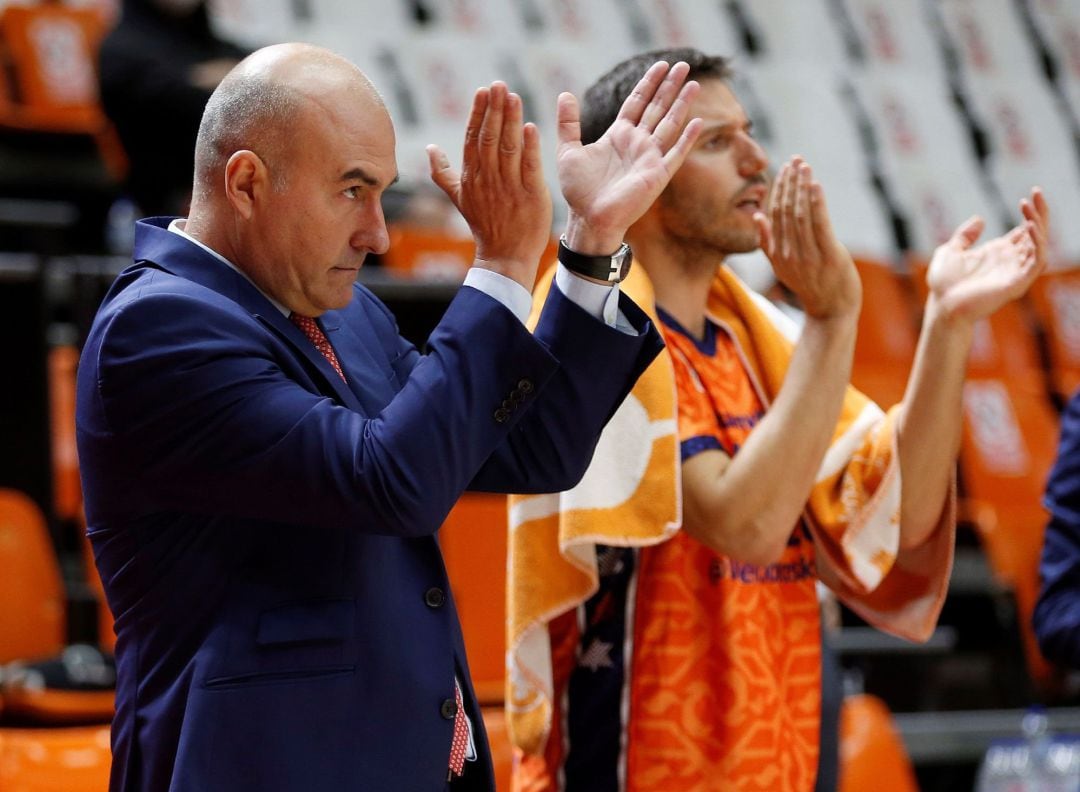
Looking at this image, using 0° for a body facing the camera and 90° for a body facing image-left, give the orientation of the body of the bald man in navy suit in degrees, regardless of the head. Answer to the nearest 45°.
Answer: approximately 315°

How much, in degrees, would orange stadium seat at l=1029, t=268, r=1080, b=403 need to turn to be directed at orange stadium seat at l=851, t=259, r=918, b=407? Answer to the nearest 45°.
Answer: approximately 90° to its right

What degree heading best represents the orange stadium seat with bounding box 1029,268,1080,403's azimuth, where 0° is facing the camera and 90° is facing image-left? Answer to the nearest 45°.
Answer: approximately 315°

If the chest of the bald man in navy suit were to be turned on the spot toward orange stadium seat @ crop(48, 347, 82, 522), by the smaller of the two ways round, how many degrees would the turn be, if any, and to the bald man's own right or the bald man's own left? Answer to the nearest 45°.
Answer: approximately 135° to the bald man's own left

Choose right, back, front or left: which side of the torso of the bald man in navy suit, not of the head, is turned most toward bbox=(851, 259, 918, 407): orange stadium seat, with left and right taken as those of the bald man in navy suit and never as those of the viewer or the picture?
left
